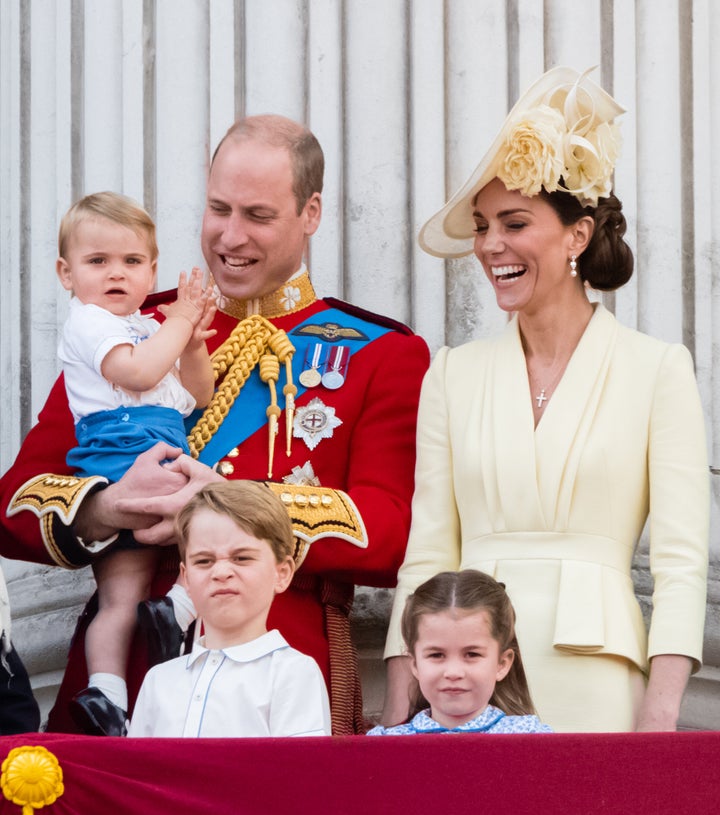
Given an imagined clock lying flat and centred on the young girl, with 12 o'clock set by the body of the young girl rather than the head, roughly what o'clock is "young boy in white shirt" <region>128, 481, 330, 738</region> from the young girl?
The young boy in white shirt is roughly at 3 o'clock from the young girl.

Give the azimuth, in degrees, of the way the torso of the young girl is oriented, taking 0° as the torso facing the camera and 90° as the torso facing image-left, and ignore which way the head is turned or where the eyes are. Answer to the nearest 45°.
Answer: approximately 0°

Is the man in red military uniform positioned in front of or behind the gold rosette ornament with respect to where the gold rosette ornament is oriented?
behind

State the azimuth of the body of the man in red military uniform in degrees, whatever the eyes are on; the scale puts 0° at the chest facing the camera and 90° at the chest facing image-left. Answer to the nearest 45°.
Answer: approximately 45°

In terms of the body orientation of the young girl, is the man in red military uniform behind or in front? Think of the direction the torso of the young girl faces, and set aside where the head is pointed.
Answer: behind

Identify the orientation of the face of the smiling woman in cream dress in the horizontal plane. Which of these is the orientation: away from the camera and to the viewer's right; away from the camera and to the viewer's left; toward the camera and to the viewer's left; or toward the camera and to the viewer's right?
toward the camera and to the viewer's left

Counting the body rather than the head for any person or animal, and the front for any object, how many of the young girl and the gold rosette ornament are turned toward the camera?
2

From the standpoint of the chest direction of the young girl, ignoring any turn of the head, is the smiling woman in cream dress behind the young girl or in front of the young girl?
behind
